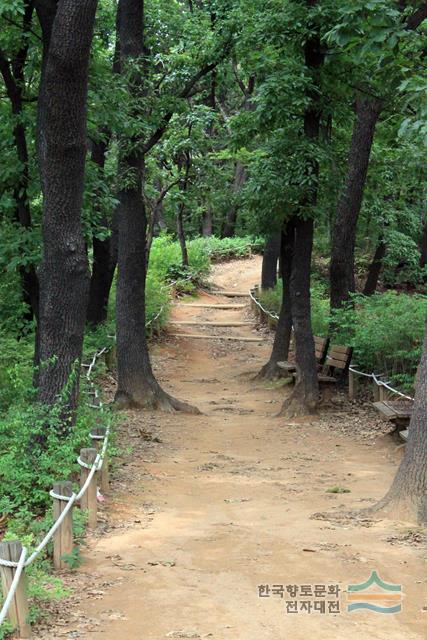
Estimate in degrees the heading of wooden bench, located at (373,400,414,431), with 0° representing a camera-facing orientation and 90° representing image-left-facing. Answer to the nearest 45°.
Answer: approximately 45°

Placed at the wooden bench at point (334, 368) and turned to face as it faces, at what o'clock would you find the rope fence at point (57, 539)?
The rope fence is roughly at 11 o'clock from the wooden bench.

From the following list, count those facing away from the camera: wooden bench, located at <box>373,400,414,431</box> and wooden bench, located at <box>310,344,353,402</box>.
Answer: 0

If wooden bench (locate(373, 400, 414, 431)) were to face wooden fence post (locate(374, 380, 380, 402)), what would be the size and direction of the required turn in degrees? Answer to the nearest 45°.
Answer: approximately 135° to its right
